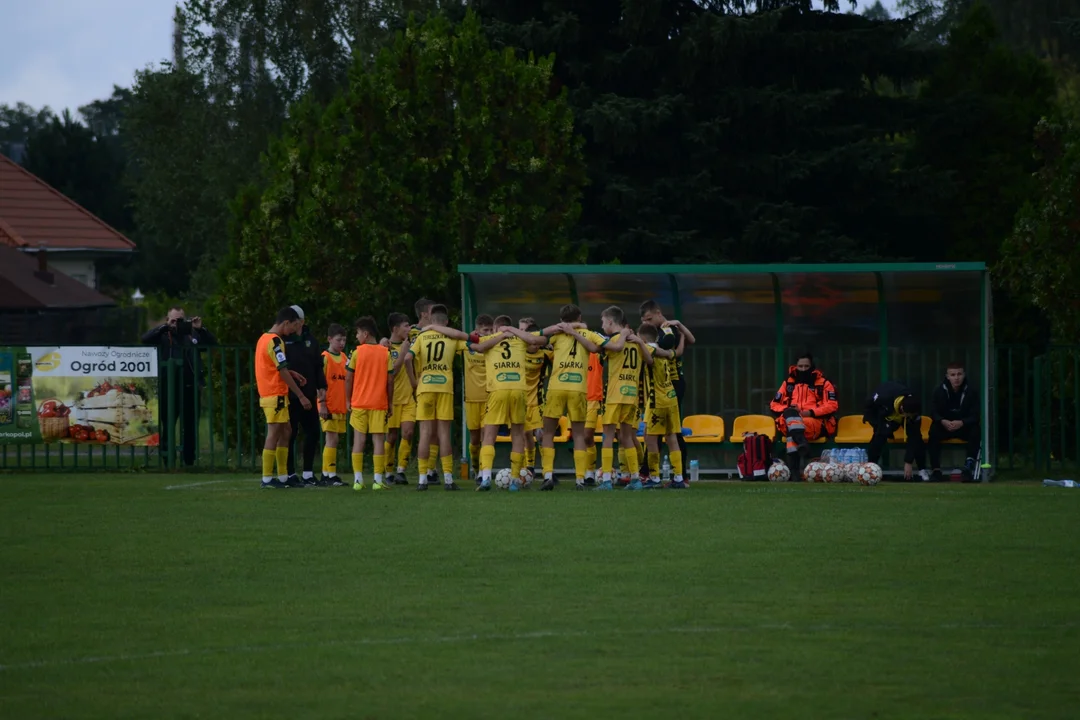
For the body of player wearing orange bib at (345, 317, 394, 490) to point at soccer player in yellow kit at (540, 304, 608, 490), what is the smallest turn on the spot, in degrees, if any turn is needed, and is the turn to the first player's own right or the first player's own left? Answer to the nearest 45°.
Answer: approximately 90° to the first player's own right

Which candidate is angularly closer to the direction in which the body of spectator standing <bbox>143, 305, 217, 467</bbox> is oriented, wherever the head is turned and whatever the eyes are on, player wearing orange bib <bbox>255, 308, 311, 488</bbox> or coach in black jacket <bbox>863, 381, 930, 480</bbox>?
the player wearing orange bib

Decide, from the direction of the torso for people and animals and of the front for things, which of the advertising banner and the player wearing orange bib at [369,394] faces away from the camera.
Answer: the player wearing orange bib

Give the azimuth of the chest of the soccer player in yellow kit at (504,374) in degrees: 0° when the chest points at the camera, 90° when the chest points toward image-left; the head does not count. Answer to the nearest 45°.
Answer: approximately 180°

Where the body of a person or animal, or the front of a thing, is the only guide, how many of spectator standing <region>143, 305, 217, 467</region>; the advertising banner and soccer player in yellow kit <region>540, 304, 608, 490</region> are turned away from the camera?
1

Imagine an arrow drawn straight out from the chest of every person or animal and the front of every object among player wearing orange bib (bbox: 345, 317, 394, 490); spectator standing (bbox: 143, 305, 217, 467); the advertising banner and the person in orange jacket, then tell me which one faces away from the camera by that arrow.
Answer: the player wearing orange bib

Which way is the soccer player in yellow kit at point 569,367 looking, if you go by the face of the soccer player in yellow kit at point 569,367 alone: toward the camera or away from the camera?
away from the camera

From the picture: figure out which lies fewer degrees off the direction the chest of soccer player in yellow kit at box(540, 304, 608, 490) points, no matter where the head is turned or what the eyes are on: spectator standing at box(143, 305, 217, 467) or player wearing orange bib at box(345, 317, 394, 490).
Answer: the spectator standing

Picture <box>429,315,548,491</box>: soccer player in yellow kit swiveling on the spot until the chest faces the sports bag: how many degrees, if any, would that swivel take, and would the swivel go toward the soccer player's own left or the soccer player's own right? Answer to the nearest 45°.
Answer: approximately 45° to the soccer player's own right

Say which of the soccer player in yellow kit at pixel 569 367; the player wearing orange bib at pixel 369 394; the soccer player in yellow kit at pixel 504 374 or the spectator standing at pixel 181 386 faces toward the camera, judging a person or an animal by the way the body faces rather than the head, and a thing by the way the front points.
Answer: the spectator standing

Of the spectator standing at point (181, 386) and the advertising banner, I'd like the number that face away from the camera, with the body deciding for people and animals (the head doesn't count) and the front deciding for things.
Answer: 0

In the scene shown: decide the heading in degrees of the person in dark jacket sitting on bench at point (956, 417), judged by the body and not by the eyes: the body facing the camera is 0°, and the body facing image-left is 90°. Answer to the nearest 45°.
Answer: approximately 0°

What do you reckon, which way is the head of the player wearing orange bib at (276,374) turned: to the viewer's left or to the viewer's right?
to the viewer's right

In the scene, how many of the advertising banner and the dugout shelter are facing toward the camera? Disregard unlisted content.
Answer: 2

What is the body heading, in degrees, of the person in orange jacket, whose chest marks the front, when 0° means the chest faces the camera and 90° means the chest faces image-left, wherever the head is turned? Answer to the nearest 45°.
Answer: approximately 0°

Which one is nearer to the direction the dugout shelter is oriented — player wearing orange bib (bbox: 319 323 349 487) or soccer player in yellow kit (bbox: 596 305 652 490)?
the soccer player in yellow kit

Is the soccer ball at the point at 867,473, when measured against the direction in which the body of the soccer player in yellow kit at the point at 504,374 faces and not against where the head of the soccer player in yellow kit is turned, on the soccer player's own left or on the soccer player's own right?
on the soccer player's own right
